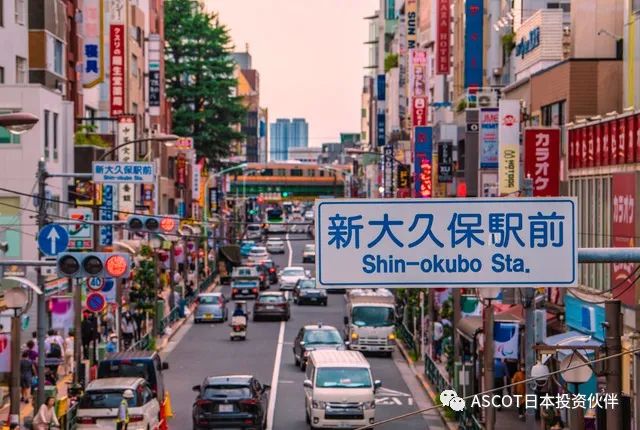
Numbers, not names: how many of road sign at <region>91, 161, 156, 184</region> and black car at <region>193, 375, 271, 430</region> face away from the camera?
1

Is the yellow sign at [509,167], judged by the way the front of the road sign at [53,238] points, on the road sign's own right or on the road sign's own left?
on the road sign's own left

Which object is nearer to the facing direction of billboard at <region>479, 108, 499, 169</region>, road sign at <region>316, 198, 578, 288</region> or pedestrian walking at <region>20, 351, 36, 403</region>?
the road sign

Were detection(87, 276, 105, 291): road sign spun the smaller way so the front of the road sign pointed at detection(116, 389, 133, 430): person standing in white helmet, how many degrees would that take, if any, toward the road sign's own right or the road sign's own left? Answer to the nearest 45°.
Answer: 0° — it already faces them

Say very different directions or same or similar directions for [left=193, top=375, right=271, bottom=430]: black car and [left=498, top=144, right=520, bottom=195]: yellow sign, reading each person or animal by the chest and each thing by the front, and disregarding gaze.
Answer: very different directions

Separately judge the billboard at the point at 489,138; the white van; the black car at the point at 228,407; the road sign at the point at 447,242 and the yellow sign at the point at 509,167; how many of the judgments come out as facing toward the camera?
4

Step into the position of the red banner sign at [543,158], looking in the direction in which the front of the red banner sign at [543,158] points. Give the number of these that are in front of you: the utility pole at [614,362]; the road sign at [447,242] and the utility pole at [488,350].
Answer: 3

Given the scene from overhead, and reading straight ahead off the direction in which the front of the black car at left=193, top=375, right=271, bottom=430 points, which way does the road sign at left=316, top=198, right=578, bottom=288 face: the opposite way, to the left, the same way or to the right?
the opposite way

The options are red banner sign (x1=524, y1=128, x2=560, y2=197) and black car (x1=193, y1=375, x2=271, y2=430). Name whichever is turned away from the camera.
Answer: the black car

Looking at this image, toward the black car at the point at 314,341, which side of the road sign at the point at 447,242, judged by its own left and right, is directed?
back
